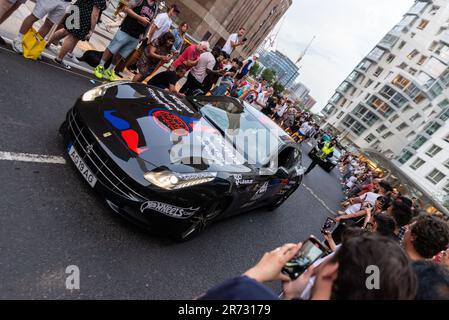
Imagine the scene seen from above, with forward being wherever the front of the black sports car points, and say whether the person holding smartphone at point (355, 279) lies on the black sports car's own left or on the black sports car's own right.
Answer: on the black sports car's own left

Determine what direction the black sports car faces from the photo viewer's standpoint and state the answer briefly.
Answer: facing the viewer and to the left of the viewer

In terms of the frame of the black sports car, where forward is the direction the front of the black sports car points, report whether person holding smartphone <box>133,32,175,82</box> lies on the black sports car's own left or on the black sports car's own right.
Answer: on the black sports car's own right

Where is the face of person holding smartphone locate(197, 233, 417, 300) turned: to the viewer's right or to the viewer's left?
to the viewer's left

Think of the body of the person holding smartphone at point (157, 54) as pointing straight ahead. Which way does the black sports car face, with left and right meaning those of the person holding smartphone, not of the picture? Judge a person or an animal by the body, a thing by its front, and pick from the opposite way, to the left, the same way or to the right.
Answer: to the right

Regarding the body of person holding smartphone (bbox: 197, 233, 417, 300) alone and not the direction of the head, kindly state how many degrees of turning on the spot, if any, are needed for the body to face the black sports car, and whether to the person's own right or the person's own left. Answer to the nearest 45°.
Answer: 0° — they already face it

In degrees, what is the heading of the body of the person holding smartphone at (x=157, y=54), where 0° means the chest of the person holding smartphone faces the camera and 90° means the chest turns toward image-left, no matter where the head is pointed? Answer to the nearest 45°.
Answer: approximately 315°

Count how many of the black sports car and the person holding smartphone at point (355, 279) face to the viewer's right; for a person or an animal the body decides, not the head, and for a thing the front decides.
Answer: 0

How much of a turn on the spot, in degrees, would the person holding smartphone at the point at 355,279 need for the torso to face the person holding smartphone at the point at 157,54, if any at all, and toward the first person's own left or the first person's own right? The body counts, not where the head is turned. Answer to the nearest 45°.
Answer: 0° — they already face them

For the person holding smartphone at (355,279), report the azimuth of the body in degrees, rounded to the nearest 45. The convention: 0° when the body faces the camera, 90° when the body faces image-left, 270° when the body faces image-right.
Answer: approximately 135°

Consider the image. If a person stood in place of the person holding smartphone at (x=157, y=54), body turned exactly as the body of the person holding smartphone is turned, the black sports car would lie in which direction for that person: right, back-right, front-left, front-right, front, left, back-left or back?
front-right
